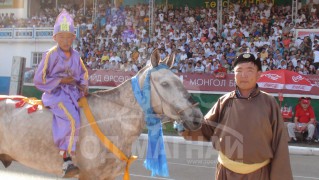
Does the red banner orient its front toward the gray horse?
yes

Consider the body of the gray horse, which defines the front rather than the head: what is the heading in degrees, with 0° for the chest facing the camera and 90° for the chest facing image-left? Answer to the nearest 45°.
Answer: approximately 270°

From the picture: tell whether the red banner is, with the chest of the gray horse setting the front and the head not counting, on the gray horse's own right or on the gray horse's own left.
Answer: on the gray horse's own left

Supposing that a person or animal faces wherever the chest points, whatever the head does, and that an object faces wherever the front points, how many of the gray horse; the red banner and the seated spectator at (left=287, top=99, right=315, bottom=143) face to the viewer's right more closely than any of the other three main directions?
1

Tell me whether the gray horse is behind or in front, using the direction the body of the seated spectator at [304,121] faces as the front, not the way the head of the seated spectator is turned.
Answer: in front

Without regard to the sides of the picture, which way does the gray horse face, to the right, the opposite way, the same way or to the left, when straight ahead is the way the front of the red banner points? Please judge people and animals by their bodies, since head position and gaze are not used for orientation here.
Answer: to the left

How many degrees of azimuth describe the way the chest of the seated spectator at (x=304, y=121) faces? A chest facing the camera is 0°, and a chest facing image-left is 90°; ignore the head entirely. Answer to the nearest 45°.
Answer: approximately 0°
